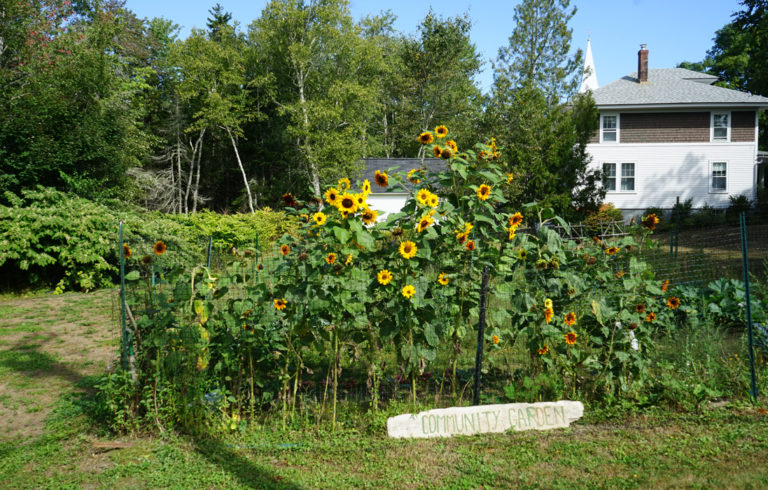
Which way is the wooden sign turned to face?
toward the camera

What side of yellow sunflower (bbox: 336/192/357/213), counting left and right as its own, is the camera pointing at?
front

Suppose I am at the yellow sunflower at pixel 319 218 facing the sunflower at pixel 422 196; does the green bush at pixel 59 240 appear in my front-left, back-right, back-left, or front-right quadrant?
back-left

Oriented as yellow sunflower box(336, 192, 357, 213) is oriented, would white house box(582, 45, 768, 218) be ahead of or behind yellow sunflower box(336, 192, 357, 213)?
behind

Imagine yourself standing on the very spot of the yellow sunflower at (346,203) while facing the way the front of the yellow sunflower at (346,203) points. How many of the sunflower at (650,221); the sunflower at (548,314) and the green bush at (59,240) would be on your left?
2

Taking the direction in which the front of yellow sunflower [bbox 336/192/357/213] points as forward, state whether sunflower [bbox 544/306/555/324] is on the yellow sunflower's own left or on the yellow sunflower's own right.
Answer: on the yellow sunflower's own left

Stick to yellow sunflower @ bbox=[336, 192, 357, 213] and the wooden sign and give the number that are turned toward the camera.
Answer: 2

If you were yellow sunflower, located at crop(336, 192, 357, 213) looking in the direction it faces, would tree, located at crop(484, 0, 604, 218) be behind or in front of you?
behind
